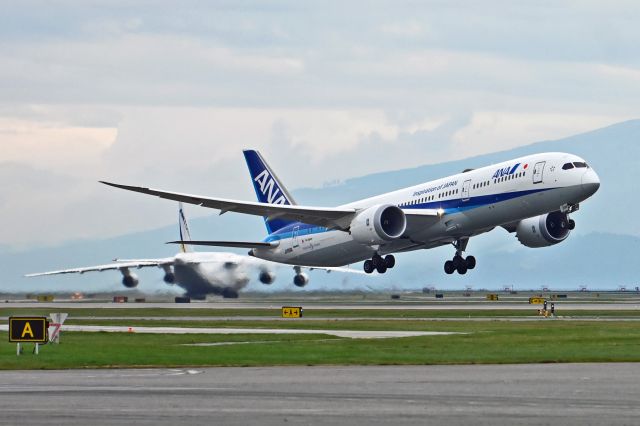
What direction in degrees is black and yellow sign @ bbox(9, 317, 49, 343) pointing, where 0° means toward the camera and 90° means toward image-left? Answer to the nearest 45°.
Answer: approximately 0°
